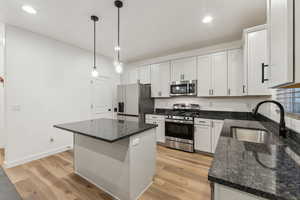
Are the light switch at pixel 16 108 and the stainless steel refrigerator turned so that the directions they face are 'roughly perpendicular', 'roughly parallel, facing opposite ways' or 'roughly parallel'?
roughly perpendicular

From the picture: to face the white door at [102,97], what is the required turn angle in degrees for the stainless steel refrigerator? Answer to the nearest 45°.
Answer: approximately 45° to its right

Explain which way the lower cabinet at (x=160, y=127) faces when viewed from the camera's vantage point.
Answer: facing the viewer and to the left of the viewer

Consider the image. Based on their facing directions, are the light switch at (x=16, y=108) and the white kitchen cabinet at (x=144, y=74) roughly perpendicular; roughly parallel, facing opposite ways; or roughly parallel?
roughly perpendicular

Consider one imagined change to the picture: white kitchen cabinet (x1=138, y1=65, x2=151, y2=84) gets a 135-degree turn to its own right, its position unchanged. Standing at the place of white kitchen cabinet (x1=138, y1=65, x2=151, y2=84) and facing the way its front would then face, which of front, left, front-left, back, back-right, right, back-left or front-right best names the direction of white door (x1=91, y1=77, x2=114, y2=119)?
left

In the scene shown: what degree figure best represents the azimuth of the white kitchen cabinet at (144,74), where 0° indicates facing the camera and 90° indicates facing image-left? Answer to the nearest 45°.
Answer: approximately 45°

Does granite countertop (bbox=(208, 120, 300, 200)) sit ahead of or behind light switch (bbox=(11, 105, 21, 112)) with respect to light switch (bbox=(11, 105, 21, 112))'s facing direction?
ahead

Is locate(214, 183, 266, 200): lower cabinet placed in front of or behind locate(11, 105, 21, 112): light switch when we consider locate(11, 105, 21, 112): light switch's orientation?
in front

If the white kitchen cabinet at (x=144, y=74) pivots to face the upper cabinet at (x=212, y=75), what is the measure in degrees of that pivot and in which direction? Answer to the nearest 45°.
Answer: approximately 90° to its left

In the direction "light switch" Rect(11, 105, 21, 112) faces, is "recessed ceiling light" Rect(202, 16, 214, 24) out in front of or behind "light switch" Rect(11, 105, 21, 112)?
in front

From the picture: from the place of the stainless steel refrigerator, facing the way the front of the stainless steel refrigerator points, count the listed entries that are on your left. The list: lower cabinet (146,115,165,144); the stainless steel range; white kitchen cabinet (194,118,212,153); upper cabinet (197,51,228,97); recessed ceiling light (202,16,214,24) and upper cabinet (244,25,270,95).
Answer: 6

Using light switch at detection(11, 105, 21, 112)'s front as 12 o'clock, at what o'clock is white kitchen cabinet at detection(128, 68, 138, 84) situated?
The white kitchen cabinet is roughly at 9 o'clock from the light switch.

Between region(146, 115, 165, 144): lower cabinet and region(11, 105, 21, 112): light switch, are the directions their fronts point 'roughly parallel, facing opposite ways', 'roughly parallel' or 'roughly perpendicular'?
roughly perpendicular
